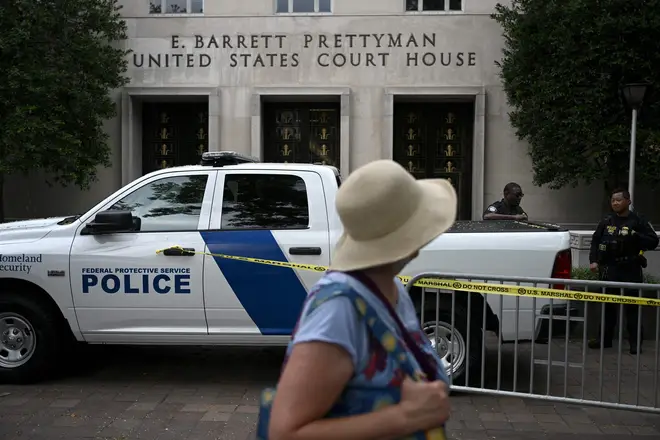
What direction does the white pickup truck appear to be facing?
to the viewer's left

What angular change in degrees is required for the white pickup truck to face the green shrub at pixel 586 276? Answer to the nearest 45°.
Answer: approximately 135° to its right

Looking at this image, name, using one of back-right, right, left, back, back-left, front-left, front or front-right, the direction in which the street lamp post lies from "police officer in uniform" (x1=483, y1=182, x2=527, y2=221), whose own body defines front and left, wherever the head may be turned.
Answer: left

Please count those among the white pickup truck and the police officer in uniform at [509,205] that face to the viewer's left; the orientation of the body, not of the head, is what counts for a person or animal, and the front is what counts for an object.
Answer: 1

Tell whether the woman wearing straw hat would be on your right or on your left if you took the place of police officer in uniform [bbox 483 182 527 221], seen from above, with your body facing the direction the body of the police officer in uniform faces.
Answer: on your right

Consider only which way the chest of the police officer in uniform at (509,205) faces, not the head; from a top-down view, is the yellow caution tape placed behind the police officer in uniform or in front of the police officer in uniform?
in front

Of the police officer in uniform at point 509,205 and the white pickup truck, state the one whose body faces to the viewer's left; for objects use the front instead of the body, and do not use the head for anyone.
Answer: the white pickup truck

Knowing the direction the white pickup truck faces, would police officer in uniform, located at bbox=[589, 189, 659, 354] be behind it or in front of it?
behind

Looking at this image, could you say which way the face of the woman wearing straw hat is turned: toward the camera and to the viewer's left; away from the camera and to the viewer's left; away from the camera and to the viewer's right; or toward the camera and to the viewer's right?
away from the camera and to the viewer's right

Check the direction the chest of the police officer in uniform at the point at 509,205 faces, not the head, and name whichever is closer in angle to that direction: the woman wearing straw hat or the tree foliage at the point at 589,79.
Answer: the woman wearing straw hat
